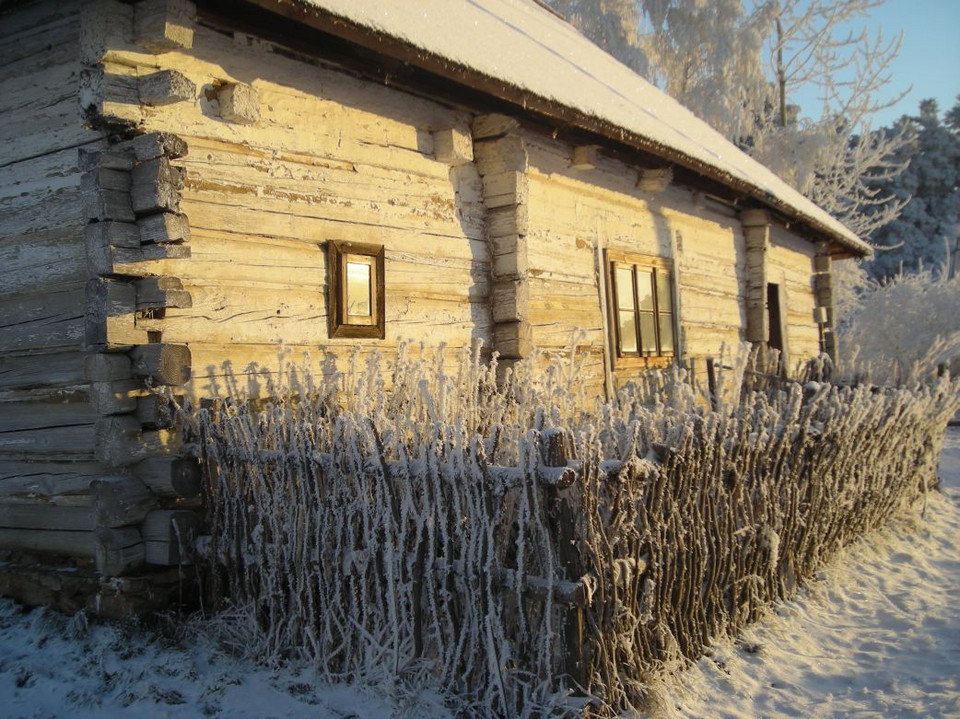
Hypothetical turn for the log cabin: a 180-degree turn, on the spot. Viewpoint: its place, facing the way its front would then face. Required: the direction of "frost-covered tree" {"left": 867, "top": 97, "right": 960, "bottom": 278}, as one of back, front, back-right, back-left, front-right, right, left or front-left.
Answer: right

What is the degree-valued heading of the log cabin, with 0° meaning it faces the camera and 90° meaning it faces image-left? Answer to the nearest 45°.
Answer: approximately 315°
